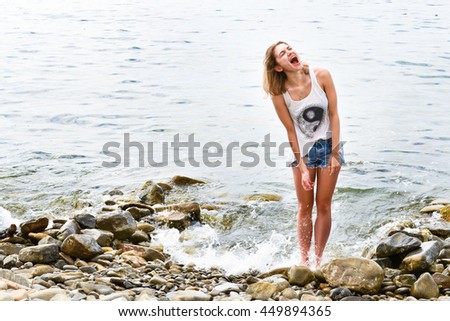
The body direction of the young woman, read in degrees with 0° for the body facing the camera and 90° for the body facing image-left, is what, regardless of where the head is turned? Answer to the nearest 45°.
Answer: approximately 0°

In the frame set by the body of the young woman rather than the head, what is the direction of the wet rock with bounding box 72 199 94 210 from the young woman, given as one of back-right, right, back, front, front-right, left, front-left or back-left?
back-right

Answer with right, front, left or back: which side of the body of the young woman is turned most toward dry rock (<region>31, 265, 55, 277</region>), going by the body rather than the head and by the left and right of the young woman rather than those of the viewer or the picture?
right

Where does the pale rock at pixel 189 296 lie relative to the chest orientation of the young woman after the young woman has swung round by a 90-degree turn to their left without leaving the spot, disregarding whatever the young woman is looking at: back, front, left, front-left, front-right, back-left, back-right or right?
back-right

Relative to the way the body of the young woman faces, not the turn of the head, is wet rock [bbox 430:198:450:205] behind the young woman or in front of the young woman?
behind

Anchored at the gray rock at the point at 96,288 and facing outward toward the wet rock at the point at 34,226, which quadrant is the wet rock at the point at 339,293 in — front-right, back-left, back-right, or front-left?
back-right

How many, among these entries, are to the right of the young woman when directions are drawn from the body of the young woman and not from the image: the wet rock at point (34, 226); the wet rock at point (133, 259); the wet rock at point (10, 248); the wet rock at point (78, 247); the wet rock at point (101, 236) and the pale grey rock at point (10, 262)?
6

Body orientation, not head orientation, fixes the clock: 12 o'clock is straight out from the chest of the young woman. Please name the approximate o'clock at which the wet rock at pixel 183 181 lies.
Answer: The wet rock is roughly at 5 o'clock from the young woman.

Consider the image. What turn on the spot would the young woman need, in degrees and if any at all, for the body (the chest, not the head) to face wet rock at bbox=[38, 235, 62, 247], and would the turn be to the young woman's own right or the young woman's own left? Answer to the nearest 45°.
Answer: approximately 90° to the young woman's own right

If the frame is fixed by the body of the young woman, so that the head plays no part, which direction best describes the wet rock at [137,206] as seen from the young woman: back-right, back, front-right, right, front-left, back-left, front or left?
back-right

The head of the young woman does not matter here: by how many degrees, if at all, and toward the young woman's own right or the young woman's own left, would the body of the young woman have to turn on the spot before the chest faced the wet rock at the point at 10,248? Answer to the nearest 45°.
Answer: approximately 90° to the young woman's own right

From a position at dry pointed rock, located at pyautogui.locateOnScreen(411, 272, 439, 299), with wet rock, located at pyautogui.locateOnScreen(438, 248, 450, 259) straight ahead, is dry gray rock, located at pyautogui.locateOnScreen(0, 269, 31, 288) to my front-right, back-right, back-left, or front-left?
back-left
